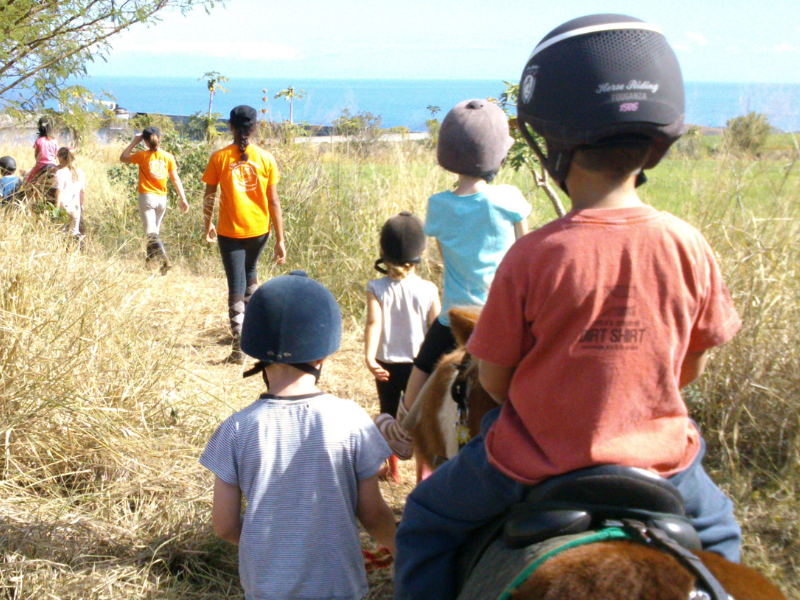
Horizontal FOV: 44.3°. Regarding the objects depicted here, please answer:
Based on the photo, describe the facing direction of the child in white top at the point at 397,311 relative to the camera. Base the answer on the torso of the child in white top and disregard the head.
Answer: away from the camera

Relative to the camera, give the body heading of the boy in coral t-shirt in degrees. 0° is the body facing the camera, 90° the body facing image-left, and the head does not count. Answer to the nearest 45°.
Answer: approximately 180°

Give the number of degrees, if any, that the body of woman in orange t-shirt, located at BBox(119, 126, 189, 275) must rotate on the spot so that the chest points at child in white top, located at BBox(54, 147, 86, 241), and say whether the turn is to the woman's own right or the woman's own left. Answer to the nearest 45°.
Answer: approximately 90° to the woman's own left

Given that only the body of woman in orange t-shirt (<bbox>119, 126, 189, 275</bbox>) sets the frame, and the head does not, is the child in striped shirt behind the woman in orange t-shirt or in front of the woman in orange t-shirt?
behind

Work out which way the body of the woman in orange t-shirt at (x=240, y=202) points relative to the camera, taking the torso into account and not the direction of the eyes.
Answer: away from the camera

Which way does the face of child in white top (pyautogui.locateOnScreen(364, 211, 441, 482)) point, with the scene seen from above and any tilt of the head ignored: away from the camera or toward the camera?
away from the camera

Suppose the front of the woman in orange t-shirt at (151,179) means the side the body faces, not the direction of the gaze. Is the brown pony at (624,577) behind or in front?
behind

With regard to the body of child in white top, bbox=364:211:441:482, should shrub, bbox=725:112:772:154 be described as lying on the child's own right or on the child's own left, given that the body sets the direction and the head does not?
on the child's own right

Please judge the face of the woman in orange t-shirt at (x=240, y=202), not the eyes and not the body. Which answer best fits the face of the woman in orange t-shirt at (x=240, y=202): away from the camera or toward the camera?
away from the camera

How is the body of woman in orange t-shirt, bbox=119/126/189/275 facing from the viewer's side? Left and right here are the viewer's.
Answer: facing away from the viewer

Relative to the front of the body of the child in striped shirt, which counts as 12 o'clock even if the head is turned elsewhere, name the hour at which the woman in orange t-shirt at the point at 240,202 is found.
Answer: The woman in orange t-shirt is roughly at 12 o'clock from the child in striped shirt.

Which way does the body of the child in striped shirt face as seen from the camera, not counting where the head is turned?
away from the camera
